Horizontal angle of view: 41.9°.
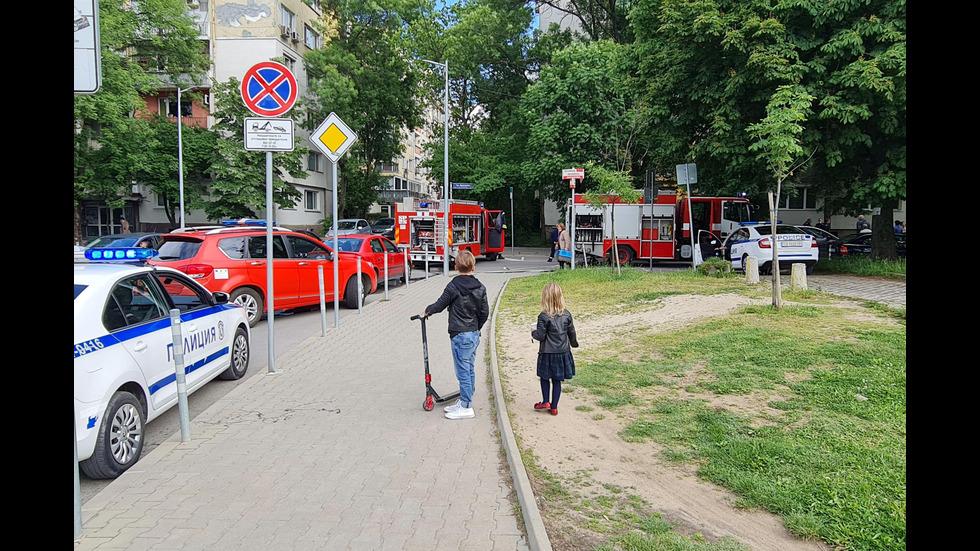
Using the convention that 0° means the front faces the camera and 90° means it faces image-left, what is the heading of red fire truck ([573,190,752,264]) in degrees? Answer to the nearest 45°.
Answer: approximately 270°

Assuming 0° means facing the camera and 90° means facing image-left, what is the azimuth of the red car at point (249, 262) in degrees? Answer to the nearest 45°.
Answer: approximately 225°

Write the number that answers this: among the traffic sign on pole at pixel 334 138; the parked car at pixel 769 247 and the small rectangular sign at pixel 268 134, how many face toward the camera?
2

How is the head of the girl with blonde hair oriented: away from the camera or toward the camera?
away from the camera

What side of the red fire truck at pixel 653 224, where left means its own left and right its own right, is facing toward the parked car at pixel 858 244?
front
